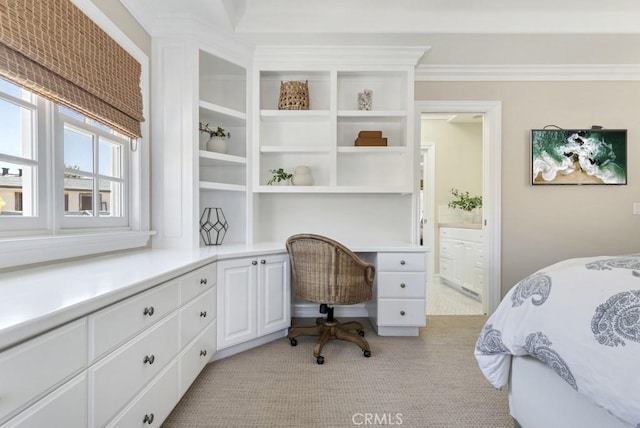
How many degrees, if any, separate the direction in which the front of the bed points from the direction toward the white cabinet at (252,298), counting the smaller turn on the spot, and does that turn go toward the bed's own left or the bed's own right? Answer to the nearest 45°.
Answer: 0° — it already faces it

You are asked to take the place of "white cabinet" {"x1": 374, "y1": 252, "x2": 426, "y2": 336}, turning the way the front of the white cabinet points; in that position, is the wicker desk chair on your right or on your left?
on your right

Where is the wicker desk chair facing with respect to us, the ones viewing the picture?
facing away from the viewer and to the right of the viewer

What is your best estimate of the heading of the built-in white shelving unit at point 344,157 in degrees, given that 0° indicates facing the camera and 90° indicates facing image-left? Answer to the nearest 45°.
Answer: approximately 0°

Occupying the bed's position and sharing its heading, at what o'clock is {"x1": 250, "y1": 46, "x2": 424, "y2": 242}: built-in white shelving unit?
The built-in white shelving unit is roughly at 1 o'clock from the bed.

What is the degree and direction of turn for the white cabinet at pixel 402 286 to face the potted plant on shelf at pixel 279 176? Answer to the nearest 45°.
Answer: approximately 90° to its right

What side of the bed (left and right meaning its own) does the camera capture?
left

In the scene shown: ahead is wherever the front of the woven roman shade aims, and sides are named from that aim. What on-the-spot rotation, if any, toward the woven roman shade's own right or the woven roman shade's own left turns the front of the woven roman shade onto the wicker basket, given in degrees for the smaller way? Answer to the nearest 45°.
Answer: approximately 45° to the woven roman shade's own left

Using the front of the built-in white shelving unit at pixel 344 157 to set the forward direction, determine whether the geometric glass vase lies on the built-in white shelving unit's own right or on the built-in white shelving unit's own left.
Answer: on the built-in white shelving unit's own right

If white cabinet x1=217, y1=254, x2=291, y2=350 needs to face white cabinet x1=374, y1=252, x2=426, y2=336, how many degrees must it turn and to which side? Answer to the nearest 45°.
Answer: approximately 45° to its left
